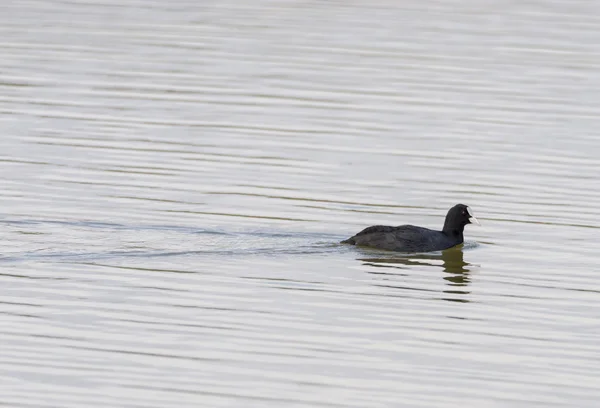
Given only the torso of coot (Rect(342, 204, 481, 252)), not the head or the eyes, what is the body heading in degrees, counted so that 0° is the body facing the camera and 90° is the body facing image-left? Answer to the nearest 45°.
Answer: approximately 270°
